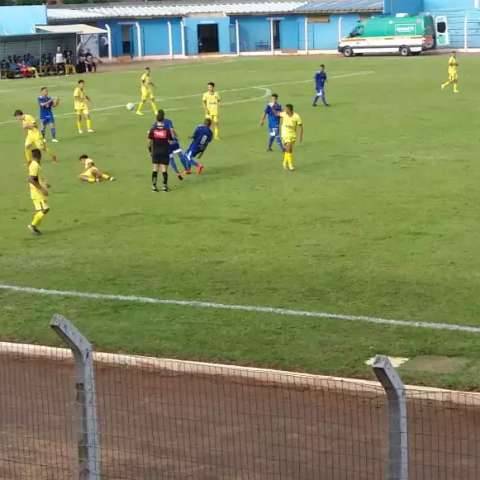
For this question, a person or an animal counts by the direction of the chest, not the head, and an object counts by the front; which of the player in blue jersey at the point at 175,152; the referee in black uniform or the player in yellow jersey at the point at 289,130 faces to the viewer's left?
the player in blue jersey

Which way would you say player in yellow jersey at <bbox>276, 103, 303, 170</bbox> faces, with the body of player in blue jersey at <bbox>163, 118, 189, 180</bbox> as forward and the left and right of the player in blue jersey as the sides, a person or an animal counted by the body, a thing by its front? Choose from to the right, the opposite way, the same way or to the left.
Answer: to the left

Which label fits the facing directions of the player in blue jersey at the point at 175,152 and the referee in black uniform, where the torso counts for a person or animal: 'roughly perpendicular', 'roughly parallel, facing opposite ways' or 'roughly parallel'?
roughly perpendicular

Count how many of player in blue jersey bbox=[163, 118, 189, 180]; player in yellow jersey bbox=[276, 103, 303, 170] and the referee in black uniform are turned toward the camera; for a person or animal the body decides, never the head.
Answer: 1

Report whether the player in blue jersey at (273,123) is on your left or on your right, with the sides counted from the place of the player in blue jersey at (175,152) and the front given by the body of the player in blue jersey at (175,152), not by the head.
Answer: on your right
